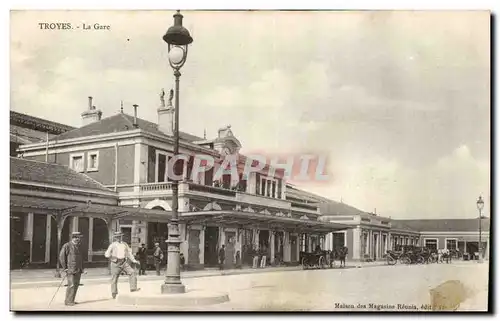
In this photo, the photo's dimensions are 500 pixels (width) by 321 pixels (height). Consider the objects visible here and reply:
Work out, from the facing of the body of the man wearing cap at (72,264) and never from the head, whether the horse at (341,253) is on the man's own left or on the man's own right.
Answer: on the man's own left

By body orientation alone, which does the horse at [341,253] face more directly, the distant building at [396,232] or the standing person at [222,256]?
the distant building

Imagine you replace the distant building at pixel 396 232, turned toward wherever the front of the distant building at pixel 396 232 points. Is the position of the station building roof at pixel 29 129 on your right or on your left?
on your right

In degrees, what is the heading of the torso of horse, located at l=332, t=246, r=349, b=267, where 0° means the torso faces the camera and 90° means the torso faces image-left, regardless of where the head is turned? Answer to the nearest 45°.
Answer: approximately 315°

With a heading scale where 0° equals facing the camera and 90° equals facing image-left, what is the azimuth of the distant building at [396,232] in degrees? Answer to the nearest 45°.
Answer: approximately 315°
